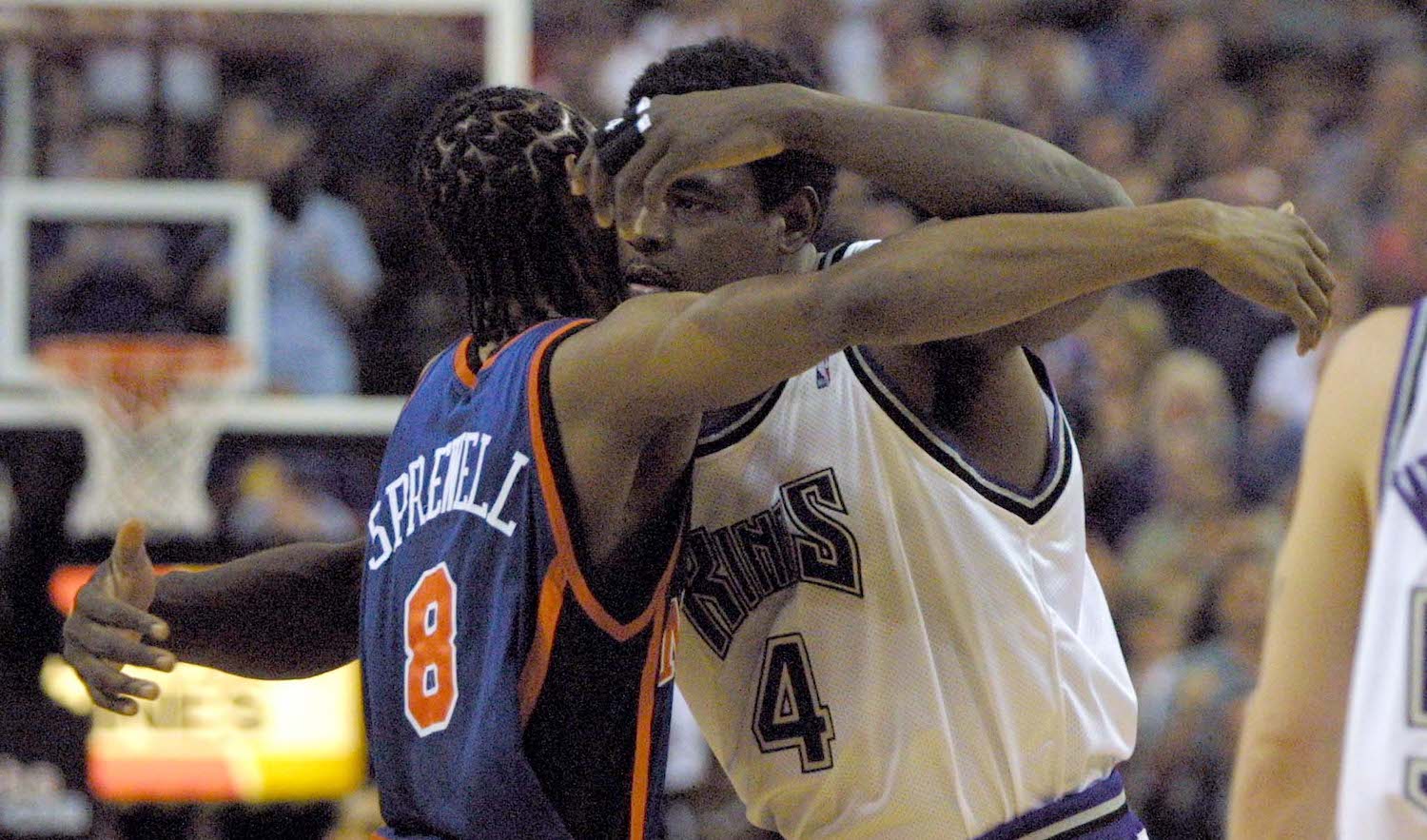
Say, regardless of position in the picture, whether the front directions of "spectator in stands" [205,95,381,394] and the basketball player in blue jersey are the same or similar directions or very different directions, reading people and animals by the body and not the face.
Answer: very different directions

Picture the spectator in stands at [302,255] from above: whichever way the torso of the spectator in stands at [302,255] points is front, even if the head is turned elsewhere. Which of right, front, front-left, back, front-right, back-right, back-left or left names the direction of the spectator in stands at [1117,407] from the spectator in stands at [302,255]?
back-left

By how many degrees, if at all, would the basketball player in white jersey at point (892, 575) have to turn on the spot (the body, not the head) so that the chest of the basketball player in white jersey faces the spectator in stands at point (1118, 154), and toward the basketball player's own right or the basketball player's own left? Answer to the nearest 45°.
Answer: approximately 135° to the basketball player's own right

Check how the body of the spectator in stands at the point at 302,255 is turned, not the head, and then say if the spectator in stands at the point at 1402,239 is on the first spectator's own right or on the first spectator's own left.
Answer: on the first spectator's own left

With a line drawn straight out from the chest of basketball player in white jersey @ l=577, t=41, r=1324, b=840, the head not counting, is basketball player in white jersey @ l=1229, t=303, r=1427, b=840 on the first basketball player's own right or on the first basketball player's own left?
on the first basketball player's own left

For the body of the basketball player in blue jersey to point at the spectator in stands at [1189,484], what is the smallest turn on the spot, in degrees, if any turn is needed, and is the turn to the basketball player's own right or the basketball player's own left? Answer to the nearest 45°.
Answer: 0° — they already face them

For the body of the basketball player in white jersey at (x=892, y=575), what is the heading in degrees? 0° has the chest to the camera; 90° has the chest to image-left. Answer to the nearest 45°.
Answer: approximately 45°

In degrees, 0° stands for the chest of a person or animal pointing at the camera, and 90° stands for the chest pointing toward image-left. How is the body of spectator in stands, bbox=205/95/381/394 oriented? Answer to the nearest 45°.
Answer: approximately 45°

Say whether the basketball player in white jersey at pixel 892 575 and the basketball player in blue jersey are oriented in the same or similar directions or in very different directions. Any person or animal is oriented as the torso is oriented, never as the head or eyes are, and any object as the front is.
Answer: very different directions

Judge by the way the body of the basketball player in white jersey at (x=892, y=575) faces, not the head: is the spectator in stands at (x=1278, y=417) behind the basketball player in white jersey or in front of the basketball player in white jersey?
behind

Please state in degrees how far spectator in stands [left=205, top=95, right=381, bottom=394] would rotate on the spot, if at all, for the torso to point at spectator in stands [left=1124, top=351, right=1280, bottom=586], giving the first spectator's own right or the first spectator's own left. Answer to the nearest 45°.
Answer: approximately 135° to the first spectator's own left
